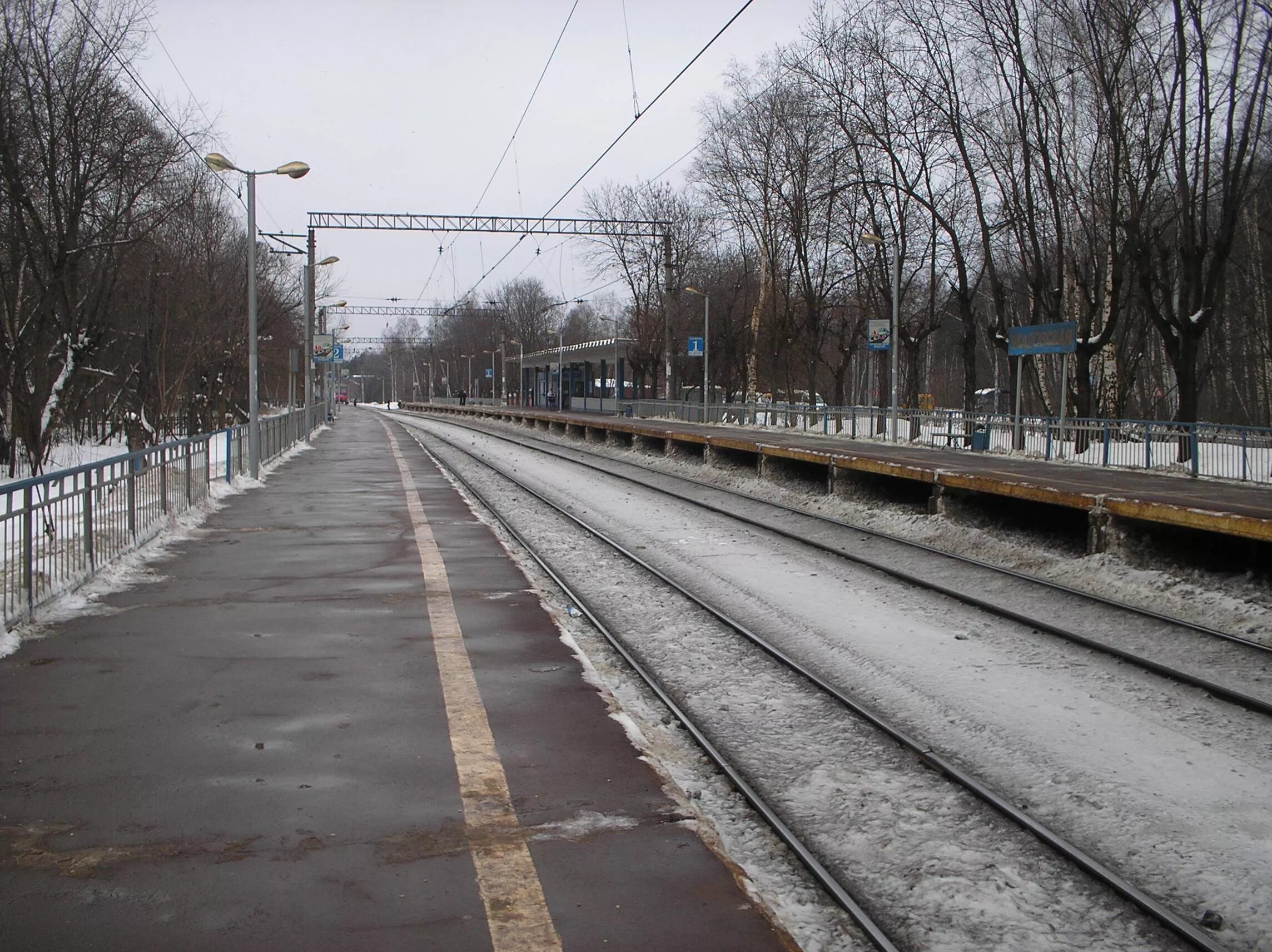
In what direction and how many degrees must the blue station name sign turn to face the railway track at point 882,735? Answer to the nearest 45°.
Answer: approximately 45° to its left

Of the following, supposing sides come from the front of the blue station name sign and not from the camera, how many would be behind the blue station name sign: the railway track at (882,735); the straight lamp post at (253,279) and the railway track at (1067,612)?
0

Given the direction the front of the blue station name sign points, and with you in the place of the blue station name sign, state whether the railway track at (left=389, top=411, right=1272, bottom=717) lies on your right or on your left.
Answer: on your left

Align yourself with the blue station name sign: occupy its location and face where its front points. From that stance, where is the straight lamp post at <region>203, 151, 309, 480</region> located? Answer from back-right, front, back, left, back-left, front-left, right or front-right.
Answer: front

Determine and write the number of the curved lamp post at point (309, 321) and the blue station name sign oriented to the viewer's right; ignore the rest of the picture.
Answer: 1

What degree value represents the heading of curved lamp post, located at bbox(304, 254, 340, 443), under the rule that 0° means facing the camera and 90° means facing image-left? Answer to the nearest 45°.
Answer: approximately 270°

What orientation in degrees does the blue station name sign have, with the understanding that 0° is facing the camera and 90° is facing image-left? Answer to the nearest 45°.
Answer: approximately 45°

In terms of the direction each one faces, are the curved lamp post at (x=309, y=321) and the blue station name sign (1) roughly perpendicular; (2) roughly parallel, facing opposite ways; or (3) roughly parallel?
roughly parallel, facing opposite ways

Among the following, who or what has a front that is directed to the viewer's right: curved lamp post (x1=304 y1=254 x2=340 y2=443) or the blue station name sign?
the curved lamp post

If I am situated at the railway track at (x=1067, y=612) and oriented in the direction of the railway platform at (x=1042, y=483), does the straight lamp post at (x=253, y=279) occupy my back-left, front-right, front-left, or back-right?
front-left

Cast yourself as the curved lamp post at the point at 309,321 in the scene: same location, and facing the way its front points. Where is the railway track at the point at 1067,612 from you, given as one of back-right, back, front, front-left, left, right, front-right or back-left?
right
